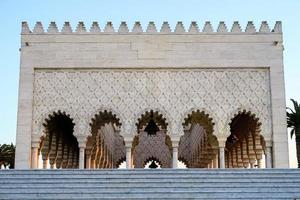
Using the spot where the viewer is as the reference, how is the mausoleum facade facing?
facing the viewer

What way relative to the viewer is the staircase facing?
toward the camera

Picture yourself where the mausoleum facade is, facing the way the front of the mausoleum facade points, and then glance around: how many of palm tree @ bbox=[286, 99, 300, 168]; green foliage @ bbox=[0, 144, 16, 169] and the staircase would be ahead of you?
1

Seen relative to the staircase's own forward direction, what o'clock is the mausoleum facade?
The mausoleum facade is roughly at 6 o'clock from the staircase.

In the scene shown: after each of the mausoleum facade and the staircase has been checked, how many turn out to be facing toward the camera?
2

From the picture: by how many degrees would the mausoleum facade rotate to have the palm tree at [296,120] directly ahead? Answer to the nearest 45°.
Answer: approximately 135° to its left

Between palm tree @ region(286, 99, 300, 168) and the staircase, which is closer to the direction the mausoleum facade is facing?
the staircase

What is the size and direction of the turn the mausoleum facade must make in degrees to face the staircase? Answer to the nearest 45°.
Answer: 0° — it already faces it
